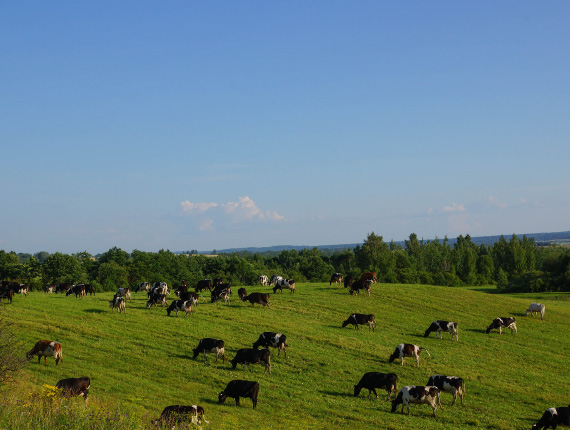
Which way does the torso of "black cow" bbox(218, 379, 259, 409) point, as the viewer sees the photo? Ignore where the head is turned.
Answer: to the viewer's left

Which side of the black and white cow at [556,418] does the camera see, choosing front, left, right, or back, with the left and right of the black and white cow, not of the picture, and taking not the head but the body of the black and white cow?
left

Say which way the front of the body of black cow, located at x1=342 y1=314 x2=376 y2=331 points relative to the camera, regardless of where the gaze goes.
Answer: to the viewer's left

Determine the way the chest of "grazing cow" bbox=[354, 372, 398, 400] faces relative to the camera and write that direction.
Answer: to the viewer's left

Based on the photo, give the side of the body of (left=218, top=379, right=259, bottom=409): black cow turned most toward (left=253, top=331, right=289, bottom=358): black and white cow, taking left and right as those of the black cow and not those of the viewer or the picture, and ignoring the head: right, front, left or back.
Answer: right

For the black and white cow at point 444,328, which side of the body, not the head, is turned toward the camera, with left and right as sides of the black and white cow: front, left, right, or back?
left

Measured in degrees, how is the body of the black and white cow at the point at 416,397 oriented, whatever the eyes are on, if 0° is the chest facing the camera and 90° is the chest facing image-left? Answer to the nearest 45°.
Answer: approximately 90°

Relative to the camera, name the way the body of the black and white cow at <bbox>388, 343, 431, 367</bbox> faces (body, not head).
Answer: to the viewer's left
